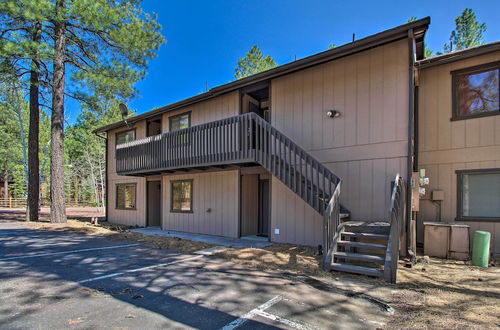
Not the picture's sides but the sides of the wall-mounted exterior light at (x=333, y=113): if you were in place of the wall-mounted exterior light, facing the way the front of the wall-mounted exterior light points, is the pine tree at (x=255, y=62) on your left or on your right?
on your right

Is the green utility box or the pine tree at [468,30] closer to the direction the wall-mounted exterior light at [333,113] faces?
the green utility box

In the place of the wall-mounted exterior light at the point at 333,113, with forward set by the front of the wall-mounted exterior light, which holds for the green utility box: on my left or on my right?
on my left

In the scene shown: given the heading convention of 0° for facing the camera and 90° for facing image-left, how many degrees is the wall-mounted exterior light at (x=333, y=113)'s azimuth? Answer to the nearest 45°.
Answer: approximately 45°

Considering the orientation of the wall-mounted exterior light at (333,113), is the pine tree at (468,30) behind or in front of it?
behind
